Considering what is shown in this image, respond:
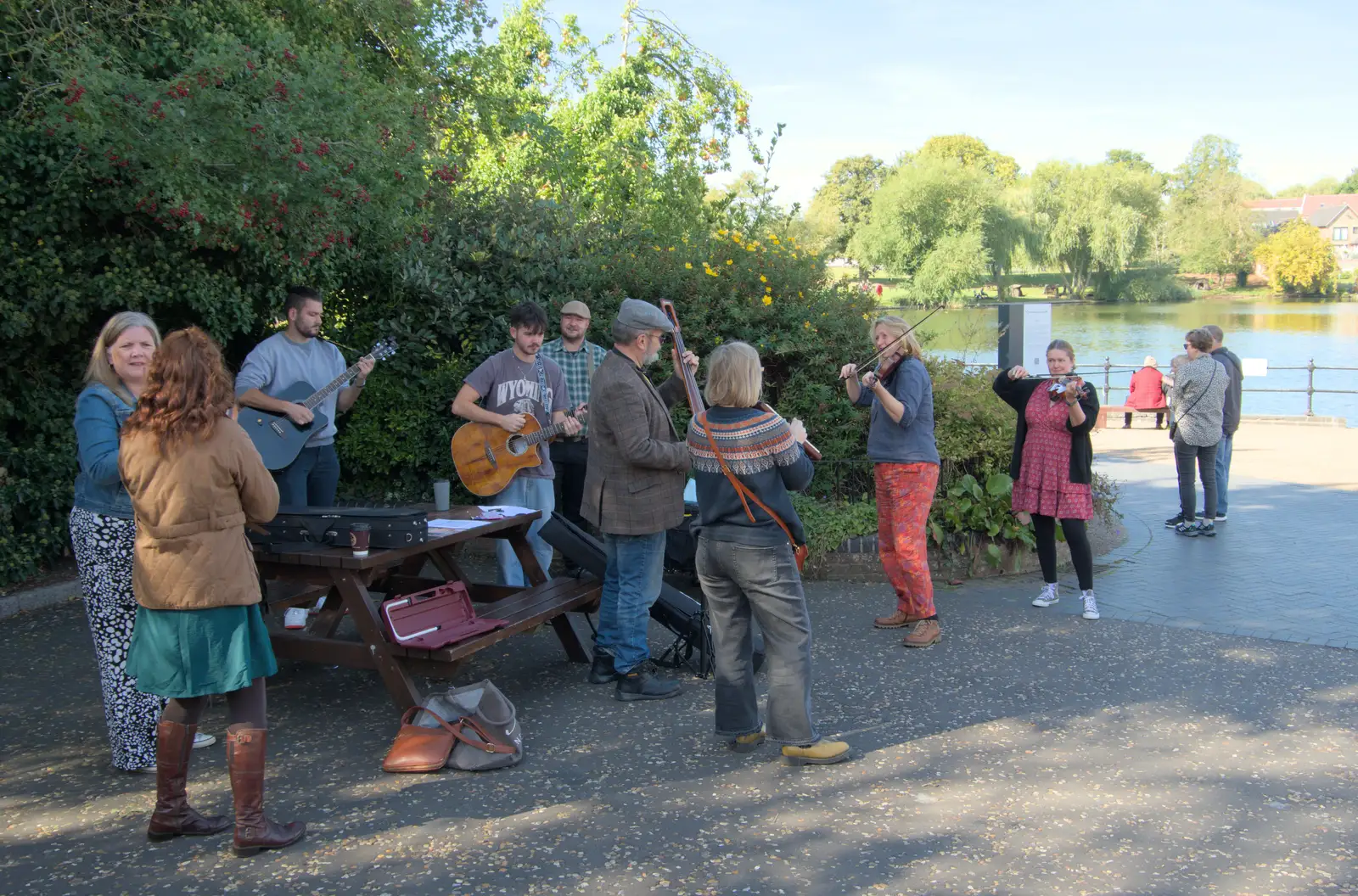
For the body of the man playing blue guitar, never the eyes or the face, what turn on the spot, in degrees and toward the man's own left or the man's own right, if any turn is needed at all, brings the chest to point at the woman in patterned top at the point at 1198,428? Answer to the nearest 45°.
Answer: approximately 45° to the man's own left

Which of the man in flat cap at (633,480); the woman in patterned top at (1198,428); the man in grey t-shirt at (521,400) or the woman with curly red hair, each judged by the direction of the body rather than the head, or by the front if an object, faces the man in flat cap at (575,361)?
the woman with curly red hair

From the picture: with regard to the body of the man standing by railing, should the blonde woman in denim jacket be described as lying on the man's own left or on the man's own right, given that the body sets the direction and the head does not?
on the man's own left

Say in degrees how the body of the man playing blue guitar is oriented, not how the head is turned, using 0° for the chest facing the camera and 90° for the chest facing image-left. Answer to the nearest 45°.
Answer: approximately 315°

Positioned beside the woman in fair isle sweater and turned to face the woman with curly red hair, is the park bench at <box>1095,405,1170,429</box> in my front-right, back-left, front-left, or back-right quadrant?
back-right

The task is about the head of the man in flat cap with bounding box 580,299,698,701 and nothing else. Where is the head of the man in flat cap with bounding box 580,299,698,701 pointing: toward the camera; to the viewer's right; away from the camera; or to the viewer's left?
to the viewer's right

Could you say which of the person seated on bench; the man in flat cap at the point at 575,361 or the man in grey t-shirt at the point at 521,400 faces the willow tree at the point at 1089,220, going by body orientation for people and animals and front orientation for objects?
the person seated on bench

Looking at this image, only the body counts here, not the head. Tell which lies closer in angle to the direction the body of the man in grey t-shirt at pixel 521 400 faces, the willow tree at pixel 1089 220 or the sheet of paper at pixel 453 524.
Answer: the sheet of paper

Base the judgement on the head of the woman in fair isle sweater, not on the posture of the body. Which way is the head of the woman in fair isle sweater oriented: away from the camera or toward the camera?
away from the camera

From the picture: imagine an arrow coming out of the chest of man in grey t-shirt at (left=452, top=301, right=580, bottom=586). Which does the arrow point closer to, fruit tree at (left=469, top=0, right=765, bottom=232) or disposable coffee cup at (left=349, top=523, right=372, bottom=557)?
the disposable coffee cup

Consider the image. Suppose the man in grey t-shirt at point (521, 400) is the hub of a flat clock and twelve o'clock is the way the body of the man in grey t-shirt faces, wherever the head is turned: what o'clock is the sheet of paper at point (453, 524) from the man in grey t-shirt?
The sheet of paper is roughly at 2 o'clock from the man in grey t-shirt.

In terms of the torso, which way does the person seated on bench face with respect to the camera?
away from the camera

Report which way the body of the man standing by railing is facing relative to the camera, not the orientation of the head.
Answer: to the viewer's left
